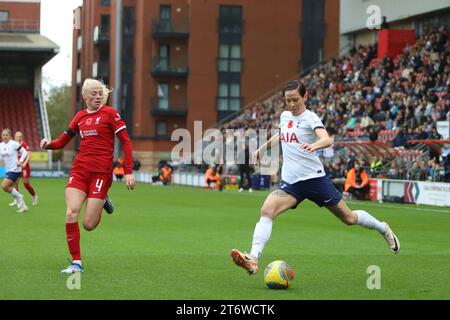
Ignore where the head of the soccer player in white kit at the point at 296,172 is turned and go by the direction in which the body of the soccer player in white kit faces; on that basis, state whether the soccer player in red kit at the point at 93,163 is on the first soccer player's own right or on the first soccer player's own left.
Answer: on the first soccer player's own right
